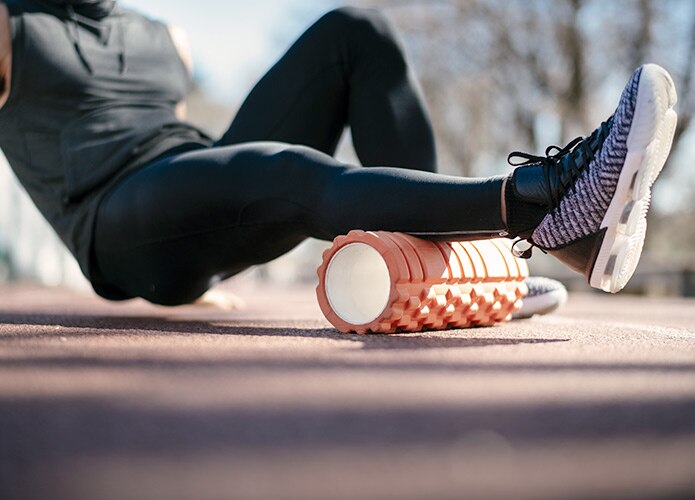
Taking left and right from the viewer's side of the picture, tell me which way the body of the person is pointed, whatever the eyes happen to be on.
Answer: facing the viewer and to the right of the viewer
